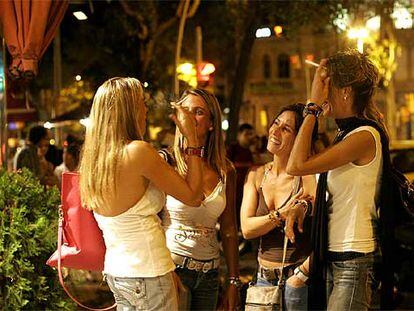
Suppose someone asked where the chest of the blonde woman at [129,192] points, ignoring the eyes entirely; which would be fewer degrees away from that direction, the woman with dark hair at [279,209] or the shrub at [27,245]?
the woman with dark hair

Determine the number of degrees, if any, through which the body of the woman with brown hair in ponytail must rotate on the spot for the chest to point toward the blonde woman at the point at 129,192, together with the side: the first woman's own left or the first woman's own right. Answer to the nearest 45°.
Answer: approximately 45° to the first woman's own left

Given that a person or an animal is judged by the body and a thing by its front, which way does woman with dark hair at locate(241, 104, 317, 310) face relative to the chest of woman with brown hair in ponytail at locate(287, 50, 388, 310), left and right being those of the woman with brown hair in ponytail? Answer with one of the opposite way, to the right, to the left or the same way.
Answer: to the left

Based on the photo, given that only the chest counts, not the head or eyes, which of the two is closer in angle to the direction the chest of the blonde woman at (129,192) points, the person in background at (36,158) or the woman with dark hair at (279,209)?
the woman with dark hair

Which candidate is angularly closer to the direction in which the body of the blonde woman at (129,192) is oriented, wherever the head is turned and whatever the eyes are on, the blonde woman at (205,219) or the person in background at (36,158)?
the blonde woman

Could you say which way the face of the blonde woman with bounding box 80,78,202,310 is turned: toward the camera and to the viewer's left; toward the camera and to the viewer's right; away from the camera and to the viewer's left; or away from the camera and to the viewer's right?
away from the camera and to the viewer's right

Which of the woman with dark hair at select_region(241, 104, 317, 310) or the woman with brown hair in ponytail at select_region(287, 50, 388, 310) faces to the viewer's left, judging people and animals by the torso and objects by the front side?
the woman with brown hair in ponytail

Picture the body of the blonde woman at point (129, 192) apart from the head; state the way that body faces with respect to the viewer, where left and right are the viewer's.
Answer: facing away from the viewer and to the right of the viewer

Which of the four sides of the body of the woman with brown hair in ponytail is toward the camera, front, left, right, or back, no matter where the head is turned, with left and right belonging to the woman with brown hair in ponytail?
left
